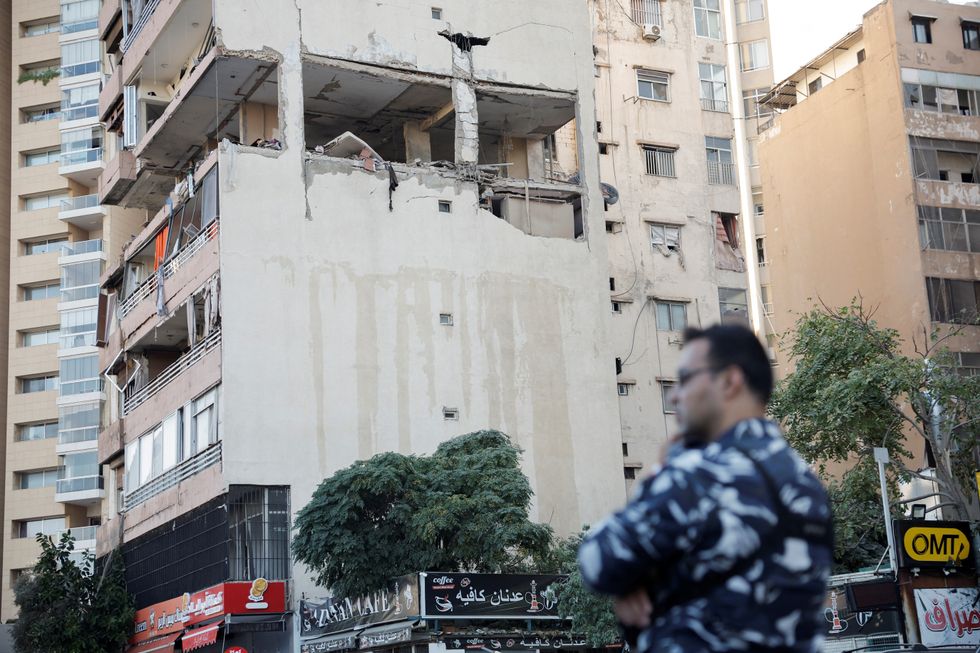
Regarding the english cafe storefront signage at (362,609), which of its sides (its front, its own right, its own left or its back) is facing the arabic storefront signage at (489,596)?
left

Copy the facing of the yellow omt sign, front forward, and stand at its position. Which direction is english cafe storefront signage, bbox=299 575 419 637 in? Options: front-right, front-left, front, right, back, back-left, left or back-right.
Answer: right

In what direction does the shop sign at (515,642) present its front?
toward the camera

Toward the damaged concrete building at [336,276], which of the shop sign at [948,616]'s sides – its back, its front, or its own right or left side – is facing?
right

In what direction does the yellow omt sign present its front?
toward the camera

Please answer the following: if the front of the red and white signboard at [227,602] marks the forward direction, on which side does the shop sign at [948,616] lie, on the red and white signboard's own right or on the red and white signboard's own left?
on the red and white signboard's own left

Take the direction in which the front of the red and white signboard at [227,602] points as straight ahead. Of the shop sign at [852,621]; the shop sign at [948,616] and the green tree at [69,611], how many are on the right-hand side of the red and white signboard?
1

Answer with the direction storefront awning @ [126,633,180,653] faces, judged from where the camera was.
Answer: facing the viewer and to the left of the viewer

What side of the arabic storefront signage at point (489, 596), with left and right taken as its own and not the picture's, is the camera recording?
front

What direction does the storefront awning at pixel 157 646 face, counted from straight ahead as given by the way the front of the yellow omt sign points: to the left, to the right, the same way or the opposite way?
the same way

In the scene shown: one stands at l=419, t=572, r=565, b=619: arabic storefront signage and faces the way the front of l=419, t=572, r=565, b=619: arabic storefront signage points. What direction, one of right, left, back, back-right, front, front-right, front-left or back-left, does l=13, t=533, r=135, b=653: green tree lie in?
back-right

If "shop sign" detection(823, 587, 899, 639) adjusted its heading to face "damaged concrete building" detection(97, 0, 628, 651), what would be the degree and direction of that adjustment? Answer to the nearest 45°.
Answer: approximately 135° to its right

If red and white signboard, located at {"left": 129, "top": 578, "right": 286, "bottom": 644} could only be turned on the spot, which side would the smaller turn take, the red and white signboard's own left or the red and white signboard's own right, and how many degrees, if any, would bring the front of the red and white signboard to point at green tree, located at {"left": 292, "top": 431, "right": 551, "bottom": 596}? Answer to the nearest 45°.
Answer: approximately 90° to the red and white signboard's own left

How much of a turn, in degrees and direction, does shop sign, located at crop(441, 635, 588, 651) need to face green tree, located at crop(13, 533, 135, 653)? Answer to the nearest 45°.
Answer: approximately 135° to its right

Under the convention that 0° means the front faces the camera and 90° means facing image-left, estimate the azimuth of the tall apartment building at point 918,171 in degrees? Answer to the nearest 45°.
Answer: approximately 315°
